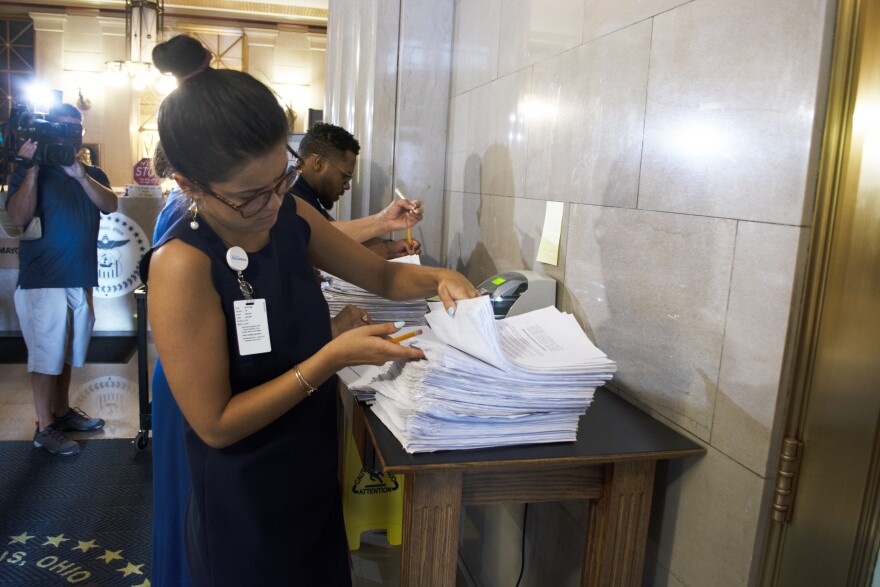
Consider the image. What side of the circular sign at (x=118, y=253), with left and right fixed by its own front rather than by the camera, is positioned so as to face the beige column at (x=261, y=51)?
back

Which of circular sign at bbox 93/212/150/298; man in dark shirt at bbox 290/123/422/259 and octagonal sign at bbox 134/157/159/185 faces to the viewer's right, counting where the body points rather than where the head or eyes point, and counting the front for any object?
the man in dark shirt

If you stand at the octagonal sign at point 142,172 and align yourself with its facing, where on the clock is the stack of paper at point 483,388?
The stack of paper is roughly at 12 o'clock from the octagonal sign.

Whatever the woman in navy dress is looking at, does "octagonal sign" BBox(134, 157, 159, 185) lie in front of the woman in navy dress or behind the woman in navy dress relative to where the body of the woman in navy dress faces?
behind

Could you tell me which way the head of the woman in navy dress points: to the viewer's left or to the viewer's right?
to the viewer's right

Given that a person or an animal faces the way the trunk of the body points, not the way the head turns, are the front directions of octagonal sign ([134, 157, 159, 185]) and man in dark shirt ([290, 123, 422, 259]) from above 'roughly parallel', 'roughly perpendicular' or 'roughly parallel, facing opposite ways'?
roughly perpendicular

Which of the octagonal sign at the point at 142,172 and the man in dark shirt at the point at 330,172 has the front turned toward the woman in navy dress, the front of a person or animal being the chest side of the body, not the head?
the octagonal sign

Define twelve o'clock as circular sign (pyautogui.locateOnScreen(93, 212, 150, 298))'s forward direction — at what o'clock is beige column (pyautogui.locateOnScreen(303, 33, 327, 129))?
The beige column is roughly at 7 o'clock from the circular sign.

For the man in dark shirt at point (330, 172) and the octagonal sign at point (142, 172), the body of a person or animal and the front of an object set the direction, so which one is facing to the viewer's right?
the man in dark shirt

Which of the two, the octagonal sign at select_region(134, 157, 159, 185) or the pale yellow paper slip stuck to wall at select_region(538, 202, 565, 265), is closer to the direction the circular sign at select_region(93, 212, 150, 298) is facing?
the pale yellow paper slip stuck to wall

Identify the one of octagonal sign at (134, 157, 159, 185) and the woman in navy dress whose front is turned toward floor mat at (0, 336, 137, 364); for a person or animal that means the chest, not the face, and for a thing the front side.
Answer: the octagonal sign
